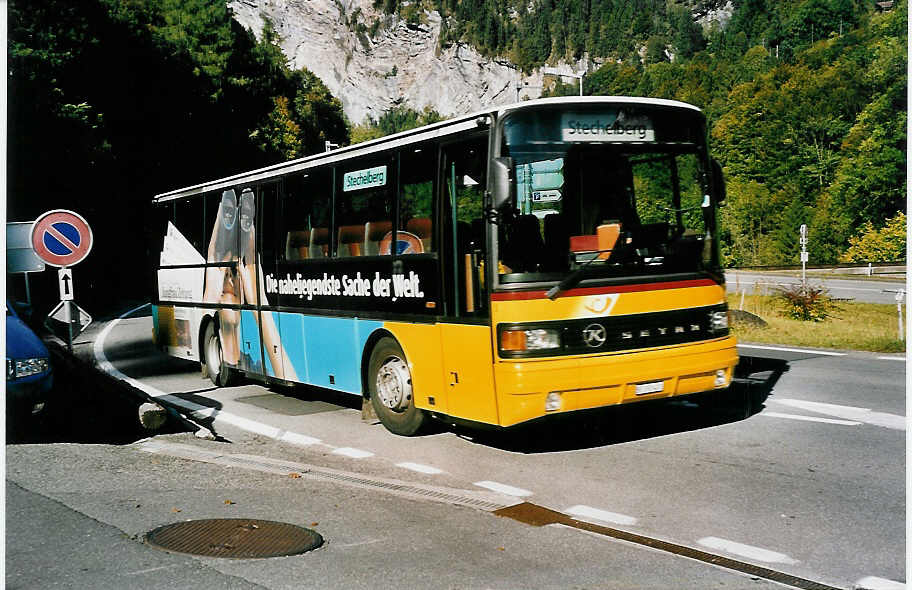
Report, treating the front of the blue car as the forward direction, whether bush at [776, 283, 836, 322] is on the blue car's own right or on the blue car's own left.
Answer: on the blue car's own left

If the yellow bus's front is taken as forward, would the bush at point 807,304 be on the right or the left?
on its left

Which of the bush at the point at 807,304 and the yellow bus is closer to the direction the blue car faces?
the yellow bus

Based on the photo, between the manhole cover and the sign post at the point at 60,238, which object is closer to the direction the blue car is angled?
the manhole cover

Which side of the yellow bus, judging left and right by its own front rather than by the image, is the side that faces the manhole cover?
right

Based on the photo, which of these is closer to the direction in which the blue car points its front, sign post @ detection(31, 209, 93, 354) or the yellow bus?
the yellow bus

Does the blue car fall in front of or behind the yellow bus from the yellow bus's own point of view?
behind

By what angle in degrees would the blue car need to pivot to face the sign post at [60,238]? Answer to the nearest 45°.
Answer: approximately 135° to its left

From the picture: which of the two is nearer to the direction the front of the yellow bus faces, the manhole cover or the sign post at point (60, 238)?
the manhole cover

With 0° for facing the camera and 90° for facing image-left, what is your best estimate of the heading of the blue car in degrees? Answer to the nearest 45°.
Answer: approximately 315°

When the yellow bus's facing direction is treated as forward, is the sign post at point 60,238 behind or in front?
behind

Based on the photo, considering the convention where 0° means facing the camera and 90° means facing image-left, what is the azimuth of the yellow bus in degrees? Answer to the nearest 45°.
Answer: approximately 315°
